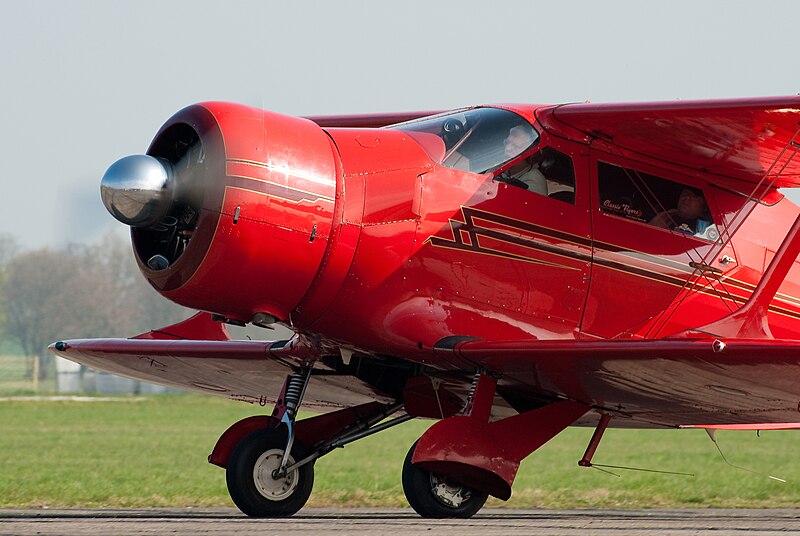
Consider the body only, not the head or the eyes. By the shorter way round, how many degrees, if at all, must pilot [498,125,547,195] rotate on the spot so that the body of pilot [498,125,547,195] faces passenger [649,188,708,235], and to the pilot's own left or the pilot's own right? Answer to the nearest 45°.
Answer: approximately 180°

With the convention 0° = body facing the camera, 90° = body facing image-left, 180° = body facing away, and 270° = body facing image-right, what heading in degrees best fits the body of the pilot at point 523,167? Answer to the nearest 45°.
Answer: approximately 45°

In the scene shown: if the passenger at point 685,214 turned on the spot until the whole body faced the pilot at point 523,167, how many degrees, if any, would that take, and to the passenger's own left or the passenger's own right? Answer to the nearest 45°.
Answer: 0° — they already face them
